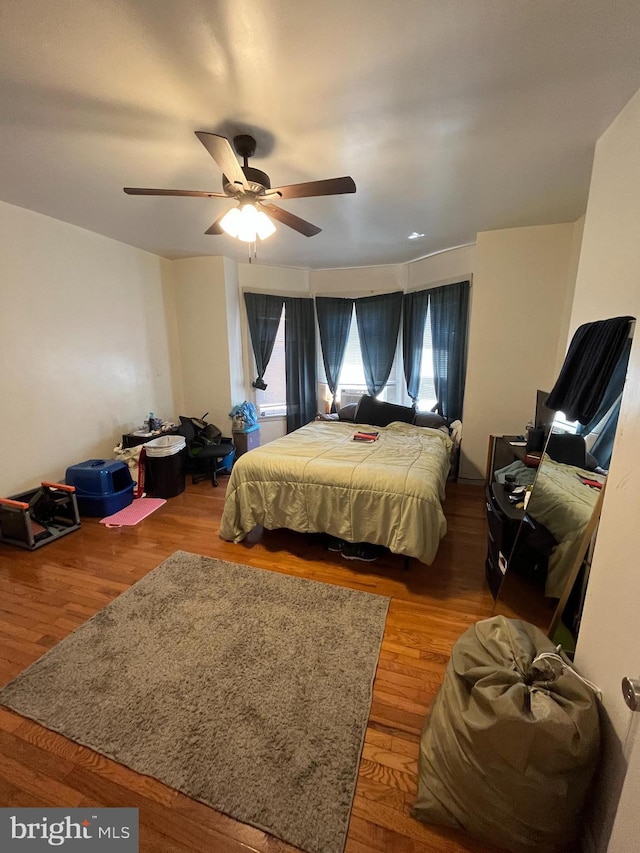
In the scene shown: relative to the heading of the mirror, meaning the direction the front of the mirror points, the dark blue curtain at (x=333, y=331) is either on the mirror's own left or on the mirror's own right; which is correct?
on the mirror's own right

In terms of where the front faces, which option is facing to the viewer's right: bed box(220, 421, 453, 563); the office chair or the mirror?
the office chair

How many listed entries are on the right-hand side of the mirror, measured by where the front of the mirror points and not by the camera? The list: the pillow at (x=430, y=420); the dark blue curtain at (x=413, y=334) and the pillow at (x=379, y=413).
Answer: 3

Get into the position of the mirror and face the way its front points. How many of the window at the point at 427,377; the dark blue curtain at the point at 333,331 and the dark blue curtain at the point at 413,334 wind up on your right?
3

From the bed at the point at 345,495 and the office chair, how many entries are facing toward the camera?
1

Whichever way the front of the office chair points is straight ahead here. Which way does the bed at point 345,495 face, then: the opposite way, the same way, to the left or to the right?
to the right

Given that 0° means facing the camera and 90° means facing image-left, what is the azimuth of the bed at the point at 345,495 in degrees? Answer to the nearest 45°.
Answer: approximately 0°

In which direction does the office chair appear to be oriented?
to the viewer's right

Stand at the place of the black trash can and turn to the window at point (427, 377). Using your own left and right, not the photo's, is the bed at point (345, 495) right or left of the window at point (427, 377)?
right

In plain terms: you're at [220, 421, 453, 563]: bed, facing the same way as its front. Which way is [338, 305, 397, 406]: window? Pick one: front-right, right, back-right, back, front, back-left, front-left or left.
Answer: back

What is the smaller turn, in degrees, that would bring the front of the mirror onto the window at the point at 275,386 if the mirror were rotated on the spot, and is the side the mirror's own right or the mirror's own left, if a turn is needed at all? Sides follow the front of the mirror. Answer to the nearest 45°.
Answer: approximately 90° to the mirror's own right

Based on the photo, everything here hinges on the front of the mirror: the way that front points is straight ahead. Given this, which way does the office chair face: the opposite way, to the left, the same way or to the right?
the opposite way
